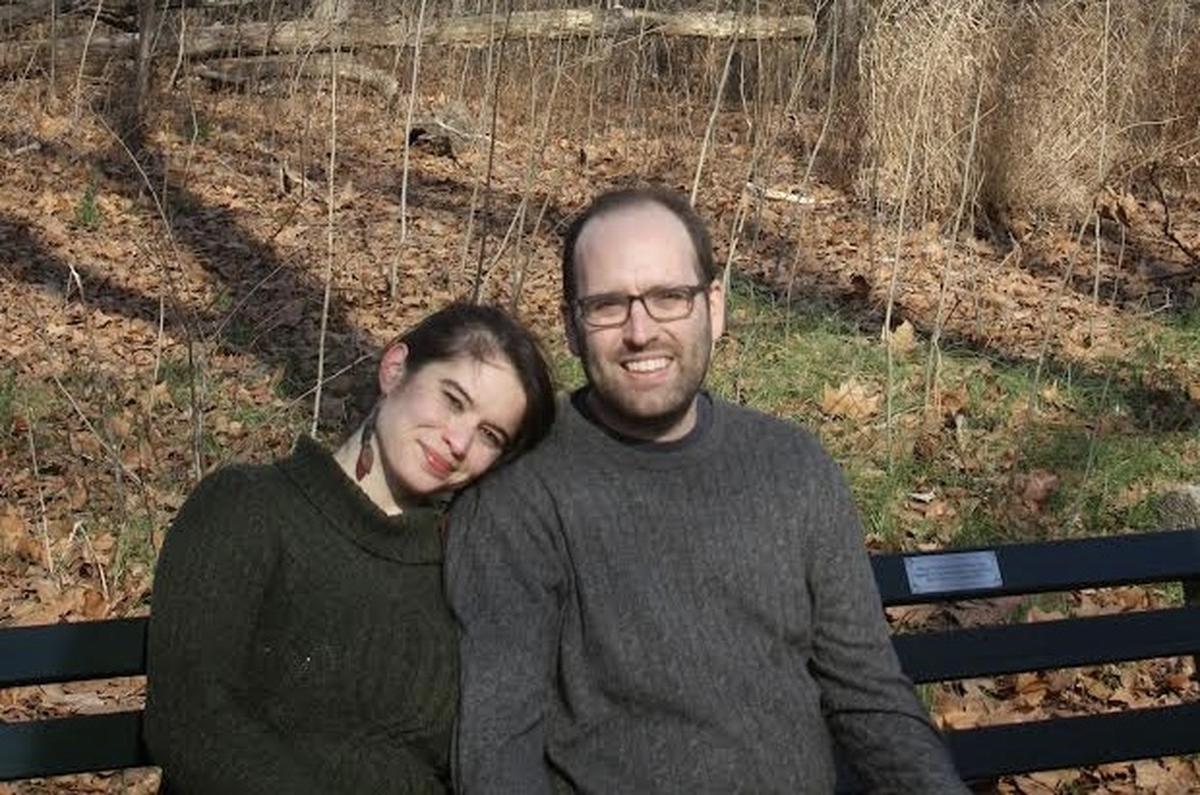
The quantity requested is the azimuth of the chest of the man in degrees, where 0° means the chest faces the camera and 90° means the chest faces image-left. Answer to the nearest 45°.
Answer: approximately 0°

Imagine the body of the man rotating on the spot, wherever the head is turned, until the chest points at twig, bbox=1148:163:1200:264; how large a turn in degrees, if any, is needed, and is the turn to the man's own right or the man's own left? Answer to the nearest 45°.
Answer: approximately 180°

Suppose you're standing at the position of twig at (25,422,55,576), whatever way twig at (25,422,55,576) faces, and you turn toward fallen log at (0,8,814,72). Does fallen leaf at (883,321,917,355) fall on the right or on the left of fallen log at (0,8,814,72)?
right

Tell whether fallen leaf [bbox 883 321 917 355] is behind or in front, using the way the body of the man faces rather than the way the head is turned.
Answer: behind

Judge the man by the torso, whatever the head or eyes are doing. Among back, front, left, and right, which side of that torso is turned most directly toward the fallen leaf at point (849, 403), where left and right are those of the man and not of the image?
back

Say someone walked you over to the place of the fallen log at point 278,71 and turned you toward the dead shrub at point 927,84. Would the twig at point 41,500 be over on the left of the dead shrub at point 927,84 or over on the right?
right

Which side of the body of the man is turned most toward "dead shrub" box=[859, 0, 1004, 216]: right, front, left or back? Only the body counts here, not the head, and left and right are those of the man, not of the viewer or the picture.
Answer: back

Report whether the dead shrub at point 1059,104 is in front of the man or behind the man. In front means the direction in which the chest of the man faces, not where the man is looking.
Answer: behind
